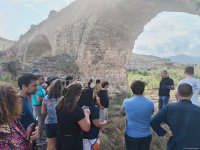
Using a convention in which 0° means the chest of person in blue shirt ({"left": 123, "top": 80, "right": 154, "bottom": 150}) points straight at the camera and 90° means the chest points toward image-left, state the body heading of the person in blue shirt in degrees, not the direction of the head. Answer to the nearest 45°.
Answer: approximately 180°

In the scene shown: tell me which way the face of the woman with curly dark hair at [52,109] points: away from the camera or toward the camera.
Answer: away from the camera

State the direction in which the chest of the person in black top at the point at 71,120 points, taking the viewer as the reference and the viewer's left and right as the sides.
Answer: facing away from the viewer and to the right of the viewer

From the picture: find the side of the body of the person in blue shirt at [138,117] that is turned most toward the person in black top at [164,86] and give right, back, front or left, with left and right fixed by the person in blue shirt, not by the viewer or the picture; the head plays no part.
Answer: front

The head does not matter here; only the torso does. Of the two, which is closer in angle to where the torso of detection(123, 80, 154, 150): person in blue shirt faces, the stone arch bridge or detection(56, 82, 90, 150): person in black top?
the stone arch bridge

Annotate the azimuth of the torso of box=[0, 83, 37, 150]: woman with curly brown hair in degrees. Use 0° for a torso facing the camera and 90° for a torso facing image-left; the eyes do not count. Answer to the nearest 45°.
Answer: approximately 225°

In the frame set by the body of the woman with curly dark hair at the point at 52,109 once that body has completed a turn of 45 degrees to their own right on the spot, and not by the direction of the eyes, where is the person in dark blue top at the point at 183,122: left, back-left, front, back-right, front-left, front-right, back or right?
front-right

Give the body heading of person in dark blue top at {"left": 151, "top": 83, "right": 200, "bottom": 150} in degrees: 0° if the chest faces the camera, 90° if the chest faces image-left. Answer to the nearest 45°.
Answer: approximately 180°

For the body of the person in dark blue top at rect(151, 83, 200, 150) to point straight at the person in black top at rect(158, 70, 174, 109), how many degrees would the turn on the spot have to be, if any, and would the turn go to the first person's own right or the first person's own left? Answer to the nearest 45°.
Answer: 0° — they already face them
